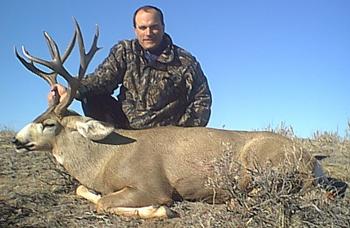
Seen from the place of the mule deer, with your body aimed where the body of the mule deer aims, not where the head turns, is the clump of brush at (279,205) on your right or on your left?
on your left

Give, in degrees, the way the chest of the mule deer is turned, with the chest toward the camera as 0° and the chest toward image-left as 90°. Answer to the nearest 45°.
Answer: approximately 90°
